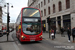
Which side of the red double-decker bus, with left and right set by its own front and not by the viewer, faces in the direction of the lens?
front
